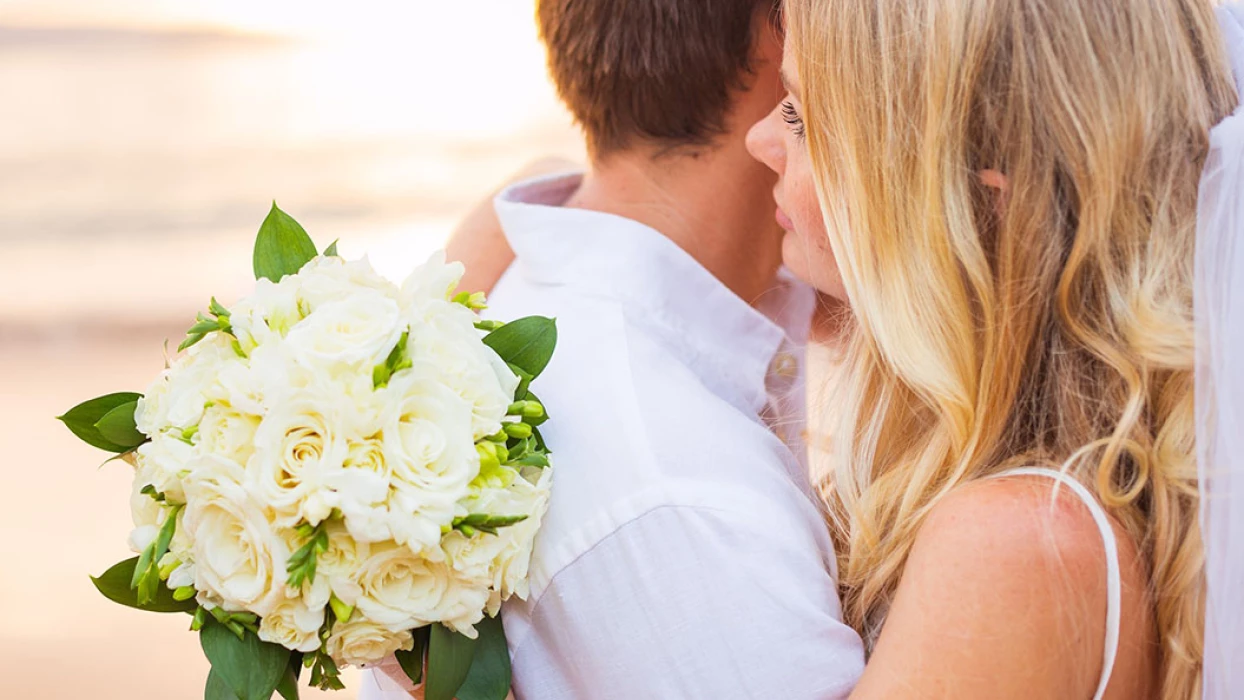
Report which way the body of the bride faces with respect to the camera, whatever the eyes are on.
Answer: to the viewer's left

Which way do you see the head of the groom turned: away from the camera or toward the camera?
away from the camera

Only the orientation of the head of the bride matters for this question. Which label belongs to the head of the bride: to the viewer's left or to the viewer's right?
to the viewer's left

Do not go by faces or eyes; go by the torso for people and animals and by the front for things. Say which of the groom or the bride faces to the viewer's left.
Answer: the bride

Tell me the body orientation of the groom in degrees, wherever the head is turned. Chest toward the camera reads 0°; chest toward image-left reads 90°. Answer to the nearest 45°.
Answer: approximately 225°

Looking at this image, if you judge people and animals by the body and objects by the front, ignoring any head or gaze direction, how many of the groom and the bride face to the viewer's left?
1
